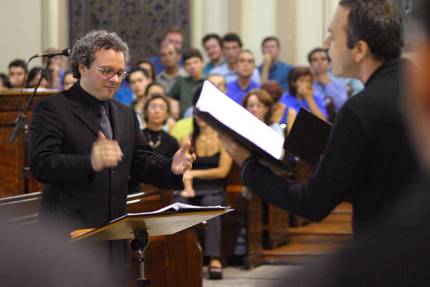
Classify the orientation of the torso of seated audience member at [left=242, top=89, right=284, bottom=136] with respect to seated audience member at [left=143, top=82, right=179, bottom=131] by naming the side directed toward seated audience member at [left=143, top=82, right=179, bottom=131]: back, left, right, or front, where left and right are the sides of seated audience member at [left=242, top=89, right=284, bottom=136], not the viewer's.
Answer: right

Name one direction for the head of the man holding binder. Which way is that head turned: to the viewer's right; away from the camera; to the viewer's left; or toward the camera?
to the viewer's left

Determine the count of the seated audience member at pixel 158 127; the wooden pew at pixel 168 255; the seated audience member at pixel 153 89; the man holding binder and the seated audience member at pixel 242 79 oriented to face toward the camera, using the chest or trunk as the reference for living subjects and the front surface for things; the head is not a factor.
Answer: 4

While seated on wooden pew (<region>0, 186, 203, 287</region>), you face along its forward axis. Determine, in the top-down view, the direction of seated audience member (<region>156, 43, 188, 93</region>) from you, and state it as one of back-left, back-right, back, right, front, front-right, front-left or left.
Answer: back

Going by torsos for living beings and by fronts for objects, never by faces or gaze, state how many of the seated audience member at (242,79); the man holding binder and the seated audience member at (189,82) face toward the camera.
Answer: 2

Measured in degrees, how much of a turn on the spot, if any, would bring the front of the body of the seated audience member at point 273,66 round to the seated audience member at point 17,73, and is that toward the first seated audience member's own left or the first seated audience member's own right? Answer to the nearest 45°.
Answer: approximately 90° to the first seated audience member's own right

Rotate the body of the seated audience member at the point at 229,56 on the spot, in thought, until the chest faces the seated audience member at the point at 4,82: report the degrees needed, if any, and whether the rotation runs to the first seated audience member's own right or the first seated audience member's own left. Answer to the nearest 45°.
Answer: approximately 90° to the first seated audience member's own right

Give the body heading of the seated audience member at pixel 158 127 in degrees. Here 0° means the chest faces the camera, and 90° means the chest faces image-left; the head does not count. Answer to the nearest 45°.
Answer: approximately 0°

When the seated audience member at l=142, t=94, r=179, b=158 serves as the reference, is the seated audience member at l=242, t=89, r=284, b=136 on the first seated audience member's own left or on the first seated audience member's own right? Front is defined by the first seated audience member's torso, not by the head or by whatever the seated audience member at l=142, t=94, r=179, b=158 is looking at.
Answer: on the first seated audience member's own left

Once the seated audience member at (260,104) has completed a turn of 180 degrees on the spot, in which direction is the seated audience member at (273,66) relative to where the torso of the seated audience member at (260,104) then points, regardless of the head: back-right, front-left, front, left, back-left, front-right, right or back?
front-left
